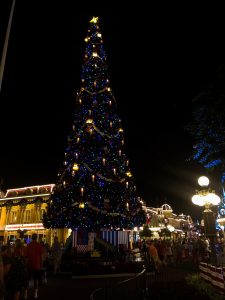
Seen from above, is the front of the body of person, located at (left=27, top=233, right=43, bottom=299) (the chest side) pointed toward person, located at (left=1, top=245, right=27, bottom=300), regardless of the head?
no

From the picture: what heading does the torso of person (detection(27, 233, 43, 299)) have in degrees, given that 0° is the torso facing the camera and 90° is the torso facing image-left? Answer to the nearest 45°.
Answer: approximately 180°

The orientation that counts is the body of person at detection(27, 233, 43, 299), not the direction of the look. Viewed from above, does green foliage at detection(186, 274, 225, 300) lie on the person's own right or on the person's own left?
on the person's own right

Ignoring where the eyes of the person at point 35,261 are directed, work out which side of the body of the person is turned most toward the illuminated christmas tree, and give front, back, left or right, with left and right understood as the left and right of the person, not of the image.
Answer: front

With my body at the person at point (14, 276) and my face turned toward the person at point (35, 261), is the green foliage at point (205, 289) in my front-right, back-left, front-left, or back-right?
front-right

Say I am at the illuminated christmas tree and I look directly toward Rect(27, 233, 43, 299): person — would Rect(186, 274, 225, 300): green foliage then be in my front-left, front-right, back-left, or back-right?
front-left
